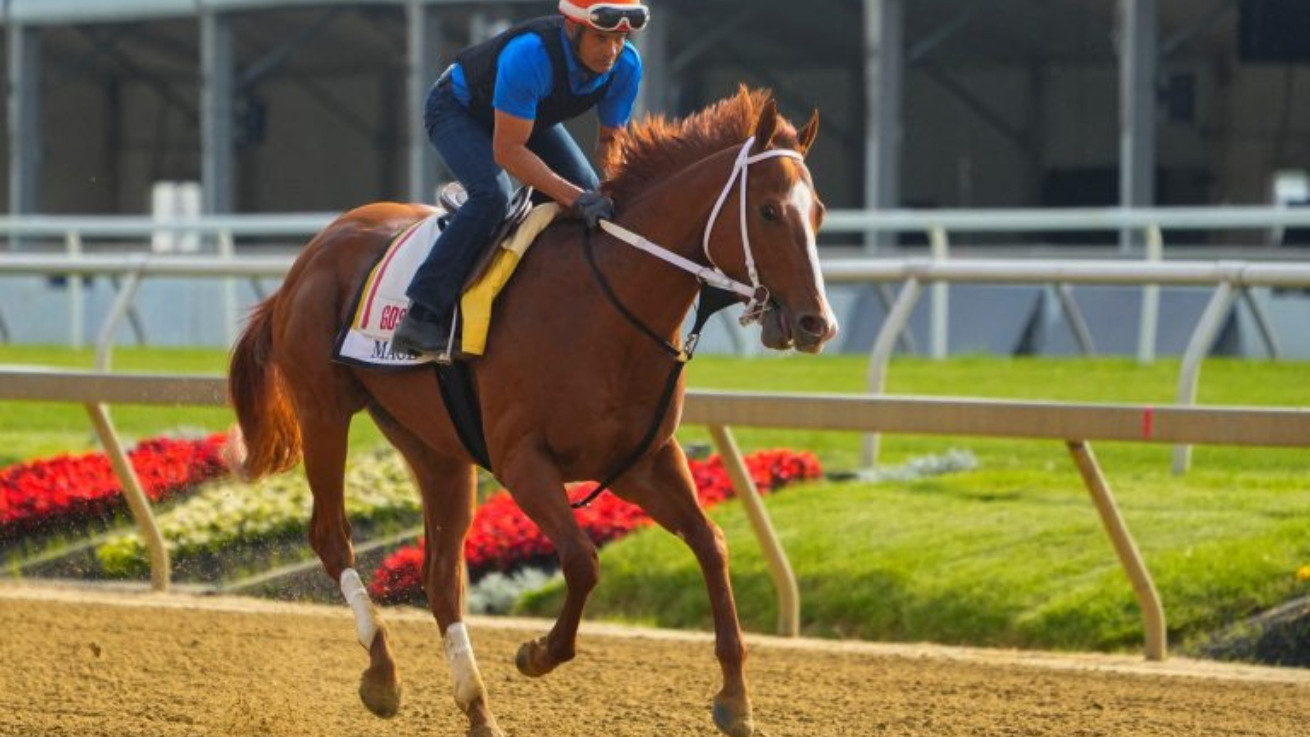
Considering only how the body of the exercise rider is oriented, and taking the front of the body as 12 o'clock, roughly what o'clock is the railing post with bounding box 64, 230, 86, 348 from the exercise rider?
The railing post is roughly at 7 o'clock from the exercise rider.

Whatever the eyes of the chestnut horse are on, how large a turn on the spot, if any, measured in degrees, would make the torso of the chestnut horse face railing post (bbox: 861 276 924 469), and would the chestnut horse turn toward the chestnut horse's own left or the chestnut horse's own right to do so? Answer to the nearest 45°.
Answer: approximately 135° to the chestnut horse's own left

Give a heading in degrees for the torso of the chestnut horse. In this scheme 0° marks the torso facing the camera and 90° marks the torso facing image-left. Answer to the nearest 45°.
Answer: approximately 315°

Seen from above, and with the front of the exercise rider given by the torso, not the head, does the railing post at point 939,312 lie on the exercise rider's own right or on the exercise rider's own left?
on the exercise rider's own left

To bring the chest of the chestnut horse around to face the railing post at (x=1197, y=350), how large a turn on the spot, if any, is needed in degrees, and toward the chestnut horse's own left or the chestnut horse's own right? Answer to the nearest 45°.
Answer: approximately 90° to the chestnut horse's own left

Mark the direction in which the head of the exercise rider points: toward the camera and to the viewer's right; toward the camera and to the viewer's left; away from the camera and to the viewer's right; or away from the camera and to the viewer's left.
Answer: toward the camera and to the viewer's right

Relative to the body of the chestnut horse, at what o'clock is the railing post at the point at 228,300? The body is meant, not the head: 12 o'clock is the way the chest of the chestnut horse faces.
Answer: The railing post is roughly at 7 o'clock from the chestnut horse.
